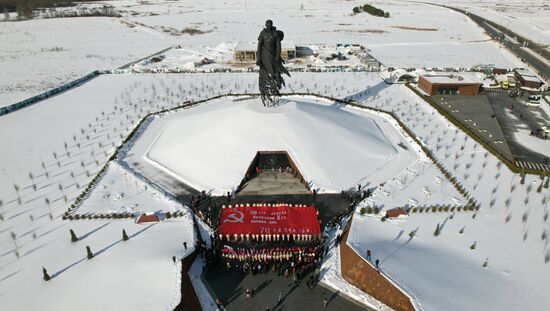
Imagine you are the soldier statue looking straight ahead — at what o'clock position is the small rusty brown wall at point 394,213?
The small rusty brown wall is roughly at 11 o'clock from the soldier statue.

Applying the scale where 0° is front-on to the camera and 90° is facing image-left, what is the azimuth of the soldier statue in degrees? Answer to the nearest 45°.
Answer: approximately 0°

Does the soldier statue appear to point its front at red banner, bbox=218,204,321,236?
yes

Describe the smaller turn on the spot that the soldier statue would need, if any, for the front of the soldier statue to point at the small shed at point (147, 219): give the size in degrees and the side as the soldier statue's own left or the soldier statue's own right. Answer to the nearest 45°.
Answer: approximately 45° to the soldier statue's own right

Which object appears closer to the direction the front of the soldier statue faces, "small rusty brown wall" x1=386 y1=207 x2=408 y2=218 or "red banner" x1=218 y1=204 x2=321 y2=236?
the red banner

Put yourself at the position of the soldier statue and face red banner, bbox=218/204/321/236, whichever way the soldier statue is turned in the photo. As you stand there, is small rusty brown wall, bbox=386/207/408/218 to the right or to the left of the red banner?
left
